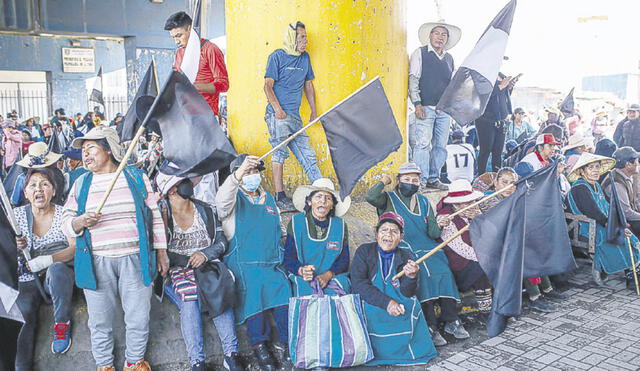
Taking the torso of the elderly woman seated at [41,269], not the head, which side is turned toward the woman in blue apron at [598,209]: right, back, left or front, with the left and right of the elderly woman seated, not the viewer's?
left

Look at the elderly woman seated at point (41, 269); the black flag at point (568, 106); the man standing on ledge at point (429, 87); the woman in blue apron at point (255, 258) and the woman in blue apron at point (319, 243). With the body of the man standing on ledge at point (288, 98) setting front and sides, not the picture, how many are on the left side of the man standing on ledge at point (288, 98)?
2

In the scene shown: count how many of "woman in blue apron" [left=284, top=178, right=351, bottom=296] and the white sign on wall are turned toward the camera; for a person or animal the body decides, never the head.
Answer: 2

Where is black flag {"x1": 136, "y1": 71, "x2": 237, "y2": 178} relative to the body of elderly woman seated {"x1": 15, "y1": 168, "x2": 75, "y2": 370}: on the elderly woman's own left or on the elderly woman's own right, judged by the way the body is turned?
on the elderly woman's own left

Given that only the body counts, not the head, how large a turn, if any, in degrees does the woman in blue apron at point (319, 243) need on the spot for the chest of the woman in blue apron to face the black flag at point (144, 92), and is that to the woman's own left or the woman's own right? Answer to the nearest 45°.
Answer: approximately 90° to the woman's own right

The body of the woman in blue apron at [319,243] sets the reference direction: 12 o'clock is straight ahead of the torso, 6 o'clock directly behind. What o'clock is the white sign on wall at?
The white sign on wall is roughly at 5 o'clock from the woman in blue apron.

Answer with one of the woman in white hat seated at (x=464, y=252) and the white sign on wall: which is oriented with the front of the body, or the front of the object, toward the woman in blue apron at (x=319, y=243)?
the white sign on wall
